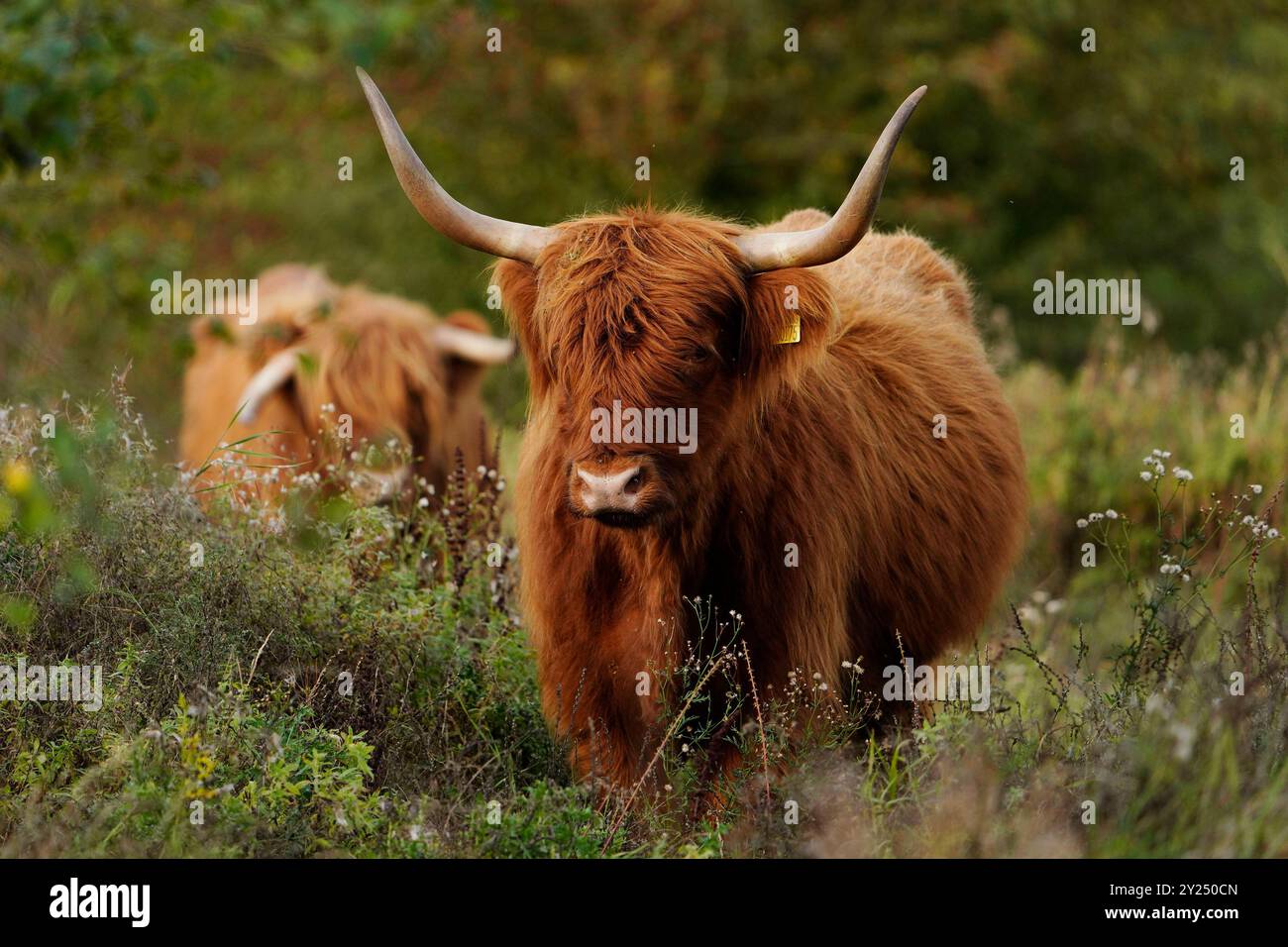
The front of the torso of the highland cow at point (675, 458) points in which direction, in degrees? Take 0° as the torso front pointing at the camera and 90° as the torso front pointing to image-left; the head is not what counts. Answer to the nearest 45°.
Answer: approximately 45°

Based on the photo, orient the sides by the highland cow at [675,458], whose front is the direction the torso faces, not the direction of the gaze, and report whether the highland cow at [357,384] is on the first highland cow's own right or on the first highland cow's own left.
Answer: on the first highland cow's own right
